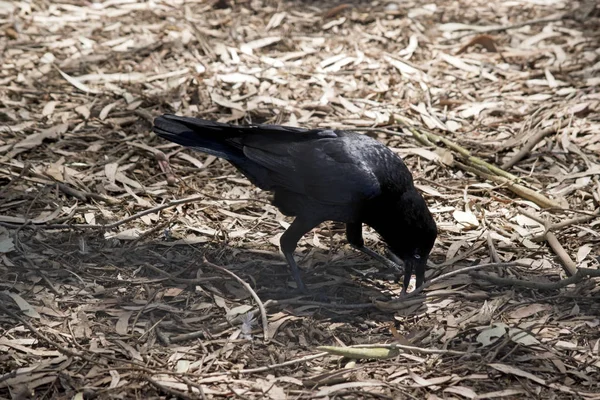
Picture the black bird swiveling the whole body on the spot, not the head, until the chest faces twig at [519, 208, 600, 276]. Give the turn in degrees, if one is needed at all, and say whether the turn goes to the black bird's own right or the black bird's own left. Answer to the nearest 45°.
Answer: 0° — it already faces it

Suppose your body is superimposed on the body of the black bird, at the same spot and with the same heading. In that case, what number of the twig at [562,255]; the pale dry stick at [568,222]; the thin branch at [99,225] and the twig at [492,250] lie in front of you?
3

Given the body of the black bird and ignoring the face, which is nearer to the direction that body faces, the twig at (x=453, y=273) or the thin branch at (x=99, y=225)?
the twig

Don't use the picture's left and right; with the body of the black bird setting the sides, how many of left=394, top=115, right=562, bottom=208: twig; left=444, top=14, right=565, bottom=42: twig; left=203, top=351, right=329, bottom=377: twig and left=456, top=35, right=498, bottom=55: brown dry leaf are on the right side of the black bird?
1

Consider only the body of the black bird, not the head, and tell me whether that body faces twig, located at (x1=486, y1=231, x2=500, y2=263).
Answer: yes

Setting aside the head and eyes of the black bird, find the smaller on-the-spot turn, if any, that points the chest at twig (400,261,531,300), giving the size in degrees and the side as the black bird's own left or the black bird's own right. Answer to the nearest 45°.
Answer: approximately 45° to the black bird's own right

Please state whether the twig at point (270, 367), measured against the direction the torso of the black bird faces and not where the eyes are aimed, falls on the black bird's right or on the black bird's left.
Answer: on the black bird's right

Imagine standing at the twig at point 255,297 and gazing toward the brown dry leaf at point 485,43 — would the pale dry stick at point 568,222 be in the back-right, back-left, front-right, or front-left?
front-right

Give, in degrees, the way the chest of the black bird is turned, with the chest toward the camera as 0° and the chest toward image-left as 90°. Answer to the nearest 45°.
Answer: approximately 270°

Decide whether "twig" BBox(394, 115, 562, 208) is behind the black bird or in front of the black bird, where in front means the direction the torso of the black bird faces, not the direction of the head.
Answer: in front

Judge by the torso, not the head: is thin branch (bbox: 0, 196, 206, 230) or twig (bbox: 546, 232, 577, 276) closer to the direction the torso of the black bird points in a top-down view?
the twig

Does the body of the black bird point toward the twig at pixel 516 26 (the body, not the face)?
no

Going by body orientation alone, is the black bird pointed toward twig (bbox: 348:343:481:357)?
no

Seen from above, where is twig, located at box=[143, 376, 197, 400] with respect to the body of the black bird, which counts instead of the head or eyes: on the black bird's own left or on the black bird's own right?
on the black bird's own right

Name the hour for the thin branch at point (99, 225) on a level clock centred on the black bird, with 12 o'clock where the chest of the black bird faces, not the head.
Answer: The thin branch is roughly at 6 o'clock from the black bird.

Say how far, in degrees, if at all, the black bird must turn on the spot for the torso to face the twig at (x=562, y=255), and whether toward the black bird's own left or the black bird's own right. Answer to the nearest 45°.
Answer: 0° — it already faces it

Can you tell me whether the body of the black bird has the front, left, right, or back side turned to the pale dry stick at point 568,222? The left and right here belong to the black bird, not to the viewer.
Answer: front
